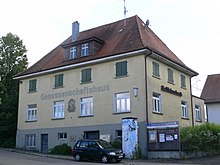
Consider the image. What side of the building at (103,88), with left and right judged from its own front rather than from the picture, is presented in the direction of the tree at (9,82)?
right

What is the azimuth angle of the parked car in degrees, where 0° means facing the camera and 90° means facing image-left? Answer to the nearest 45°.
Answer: approximately 315°

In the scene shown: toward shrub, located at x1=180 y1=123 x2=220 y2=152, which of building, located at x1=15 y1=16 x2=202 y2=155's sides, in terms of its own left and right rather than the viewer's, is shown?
left

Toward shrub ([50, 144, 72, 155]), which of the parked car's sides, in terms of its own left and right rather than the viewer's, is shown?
back

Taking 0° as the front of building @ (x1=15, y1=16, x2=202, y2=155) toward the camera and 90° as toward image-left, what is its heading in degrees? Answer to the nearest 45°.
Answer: approximately 45°

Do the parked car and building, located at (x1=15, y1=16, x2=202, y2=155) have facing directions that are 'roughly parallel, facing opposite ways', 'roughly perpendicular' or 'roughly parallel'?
roughly perpendicular
